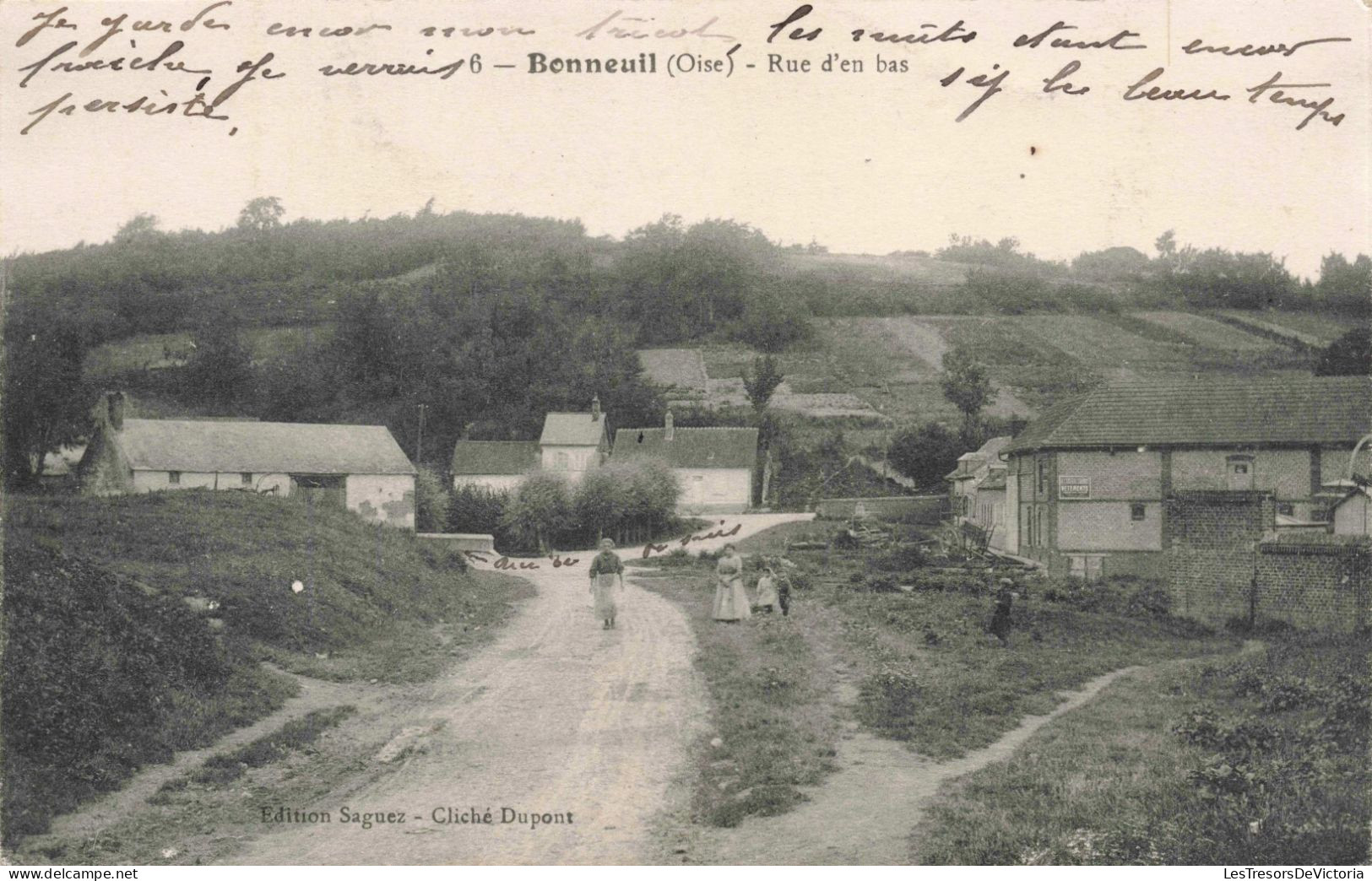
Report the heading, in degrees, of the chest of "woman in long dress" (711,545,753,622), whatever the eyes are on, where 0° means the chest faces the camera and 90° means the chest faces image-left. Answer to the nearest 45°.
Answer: approximately 0°

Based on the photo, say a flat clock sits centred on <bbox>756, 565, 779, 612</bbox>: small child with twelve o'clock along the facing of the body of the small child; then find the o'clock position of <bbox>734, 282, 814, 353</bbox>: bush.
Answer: The bush is roughly at 6 o'clock from the small child.

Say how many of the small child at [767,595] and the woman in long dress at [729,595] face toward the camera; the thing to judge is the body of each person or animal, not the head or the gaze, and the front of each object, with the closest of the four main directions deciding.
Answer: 2

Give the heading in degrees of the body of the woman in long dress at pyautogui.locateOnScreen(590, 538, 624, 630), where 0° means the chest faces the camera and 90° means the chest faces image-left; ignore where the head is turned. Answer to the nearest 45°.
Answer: approximately 0°
